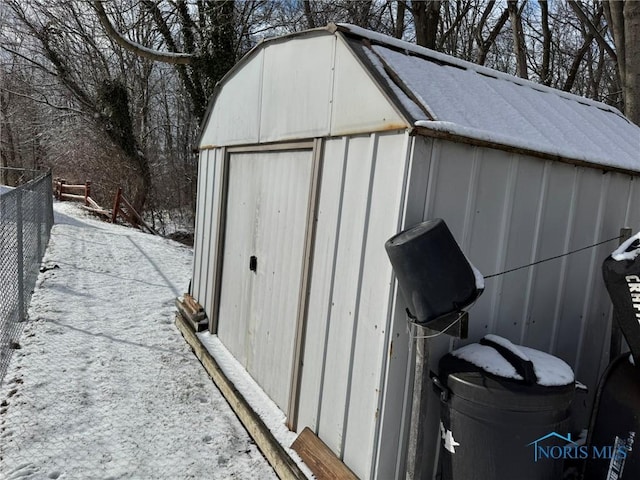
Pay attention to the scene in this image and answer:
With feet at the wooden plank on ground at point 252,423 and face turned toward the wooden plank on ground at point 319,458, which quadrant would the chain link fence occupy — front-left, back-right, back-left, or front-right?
back-right

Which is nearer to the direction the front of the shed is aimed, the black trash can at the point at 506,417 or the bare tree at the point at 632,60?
the black trash can

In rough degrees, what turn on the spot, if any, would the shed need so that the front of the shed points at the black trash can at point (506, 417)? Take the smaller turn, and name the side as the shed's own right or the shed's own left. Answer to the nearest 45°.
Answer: approximately 90° to the shed's own left

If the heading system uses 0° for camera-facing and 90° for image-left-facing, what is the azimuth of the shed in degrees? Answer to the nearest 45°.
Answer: approximately 45°

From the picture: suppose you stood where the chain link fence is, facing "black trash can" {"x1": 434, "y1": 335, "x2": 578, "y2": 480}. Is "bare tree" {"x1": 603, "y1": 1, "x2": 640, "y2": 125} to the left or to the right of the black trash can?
left
